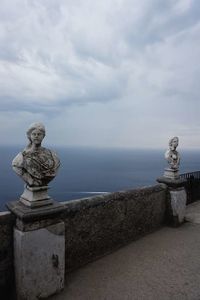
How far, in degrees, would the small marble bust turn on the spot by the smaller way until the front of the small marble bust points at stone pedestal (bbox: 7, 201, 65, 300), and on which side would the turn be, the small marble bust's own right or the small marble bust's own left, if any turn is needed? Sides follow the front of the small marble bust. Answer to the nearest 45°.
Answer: approximately 90° to the small marble bust's own right

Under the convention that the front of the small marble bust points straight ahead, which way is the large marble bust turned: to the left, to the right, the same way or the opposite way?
the same way

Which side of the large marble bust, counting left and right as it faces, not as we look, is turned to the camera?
front

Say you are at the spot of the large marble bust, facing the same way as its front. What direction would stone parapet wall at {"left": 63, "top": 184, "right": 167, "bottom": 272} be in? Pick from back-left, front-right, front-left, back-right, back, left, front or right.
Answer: back-left

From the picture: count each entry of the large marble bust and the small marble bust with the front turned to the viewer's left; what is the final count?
0

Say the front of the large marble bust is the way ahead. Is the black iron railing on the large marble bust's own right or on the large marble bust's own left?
on the large marble bust's own left

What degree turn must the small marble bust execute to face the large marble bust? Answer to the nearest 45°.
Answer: approximately 90° to its right

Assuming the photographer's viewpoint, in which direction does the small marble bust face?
facing the viewer and to the right of the viewer
